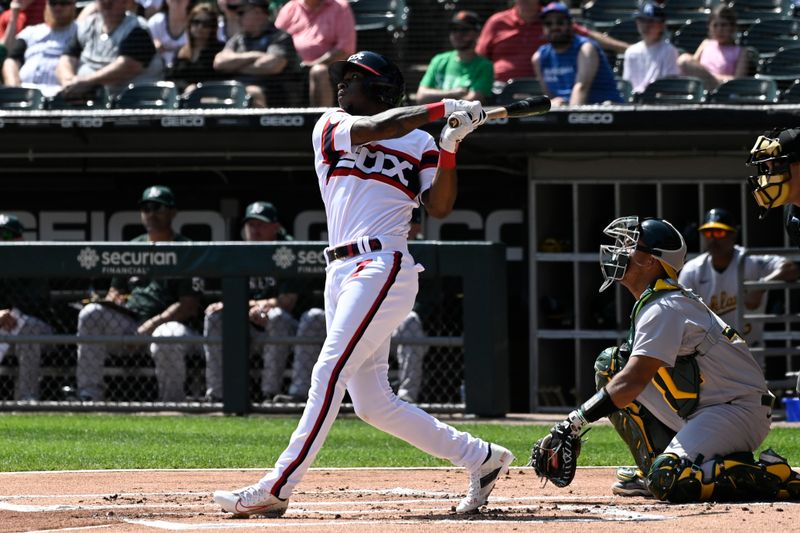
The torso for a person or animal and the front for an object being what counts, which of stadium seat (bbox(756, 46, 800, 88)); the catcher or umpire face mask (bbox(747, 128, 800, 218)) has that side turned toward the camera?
the stadium seat

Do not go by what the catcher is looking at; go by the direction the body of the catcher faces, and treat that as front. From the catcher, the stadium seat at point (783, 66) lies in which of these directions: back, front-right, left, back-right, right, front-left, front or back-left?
right

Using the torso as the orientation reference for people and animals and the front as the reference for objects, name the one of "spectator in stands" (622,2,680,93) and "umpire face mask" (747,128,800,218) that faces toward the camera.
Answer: the spectator in stands

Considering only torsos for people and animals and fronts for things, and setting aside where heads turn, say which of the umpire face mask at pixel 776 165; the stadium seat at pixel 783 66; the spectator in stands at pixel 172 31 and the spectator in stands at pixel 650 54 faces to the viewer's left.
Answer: the umpire face mask

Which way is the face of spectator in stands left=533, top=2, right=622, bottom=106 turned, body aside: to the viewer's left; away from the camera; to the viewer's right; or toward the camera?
toward the camera

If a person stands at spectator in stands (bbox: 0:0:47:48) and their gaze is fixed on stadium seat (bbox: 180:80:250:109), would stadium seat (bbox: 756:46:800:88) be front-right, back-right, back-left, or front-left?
front-left

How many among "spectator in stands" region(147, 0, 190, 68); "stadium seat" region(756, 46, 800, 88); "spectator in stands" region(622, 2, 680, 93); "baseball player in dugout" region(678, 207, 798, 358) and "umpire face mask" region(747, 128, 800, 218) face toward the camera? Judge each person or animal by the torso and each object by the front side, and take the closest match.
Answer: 4

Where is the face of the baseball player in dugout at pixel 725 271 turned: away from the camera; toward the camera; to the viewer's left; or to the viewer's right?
toward the camera

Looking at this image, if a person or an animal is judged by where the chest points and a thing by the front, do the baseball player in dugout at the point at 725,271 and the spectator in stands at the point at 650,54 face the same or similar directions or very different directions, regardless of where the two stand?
same or similar directions

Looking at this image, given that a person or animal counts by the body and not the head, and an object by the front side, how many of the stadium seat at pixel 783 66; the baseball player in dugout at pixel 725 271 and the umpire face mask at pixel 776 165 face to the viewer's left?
1

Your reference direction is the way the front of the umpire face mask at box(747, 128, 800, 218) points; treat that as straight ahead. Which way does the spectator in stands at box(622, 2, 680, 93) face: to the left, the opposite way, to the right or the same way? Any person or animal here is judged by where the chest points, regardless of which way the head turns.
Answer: to the left

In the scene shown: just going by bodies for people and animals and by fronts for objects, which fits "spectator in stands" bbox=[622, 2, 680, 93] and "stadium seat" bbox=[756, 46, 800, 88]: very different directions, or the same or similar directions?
same or similar directions

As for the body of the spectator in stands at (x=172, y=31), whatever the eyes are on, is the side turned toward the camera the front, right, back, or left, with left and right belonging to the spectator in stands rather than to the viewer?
front

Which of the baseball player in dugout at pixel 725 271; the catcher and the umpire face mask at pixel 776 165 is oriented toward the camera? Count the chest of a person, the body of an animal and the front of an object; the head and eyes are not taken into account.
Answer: the baseball player in dugout

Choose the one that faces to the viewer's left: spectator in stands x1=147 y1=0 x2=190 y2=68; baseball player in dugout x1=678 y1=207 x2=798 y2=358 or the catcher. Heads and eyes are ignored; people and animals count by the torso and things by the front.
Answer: the catcher

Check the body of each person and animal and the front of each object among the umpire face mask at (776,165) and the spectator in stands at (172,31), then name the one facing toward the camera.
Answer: the spectator in stands

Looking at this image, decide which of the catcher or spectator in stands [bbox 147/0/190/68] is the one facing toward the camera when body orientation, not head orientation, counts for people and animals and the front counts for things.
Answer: the spectator in stands

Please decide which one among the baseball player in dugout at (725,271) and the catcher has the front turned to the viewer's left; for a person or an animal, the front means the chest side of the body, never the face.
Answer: the catcher

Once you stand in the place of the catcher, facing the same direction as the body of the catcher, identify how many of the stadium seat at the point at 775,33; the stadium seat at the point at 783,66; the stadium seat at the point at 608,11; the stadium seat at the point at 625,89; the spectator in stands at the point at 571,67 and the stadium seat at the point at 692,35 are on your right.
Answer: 6

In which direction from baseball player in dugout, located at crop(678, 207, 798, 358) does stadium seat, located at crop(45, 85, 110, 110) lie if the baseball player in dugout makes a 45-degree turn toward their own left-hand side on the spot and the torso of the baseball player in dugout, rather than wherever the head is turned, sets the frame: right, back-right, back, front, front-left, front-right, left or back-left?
back-right

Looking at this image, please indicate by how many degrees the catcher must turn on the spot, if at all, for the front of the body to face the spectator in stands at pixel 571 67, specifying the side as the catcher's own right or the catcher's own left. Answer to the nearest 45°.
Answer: approximately 90° to the catcher's own right

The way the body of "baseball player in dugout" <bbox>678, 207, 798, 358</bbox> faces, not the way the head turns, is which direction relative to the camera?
toward the camera
